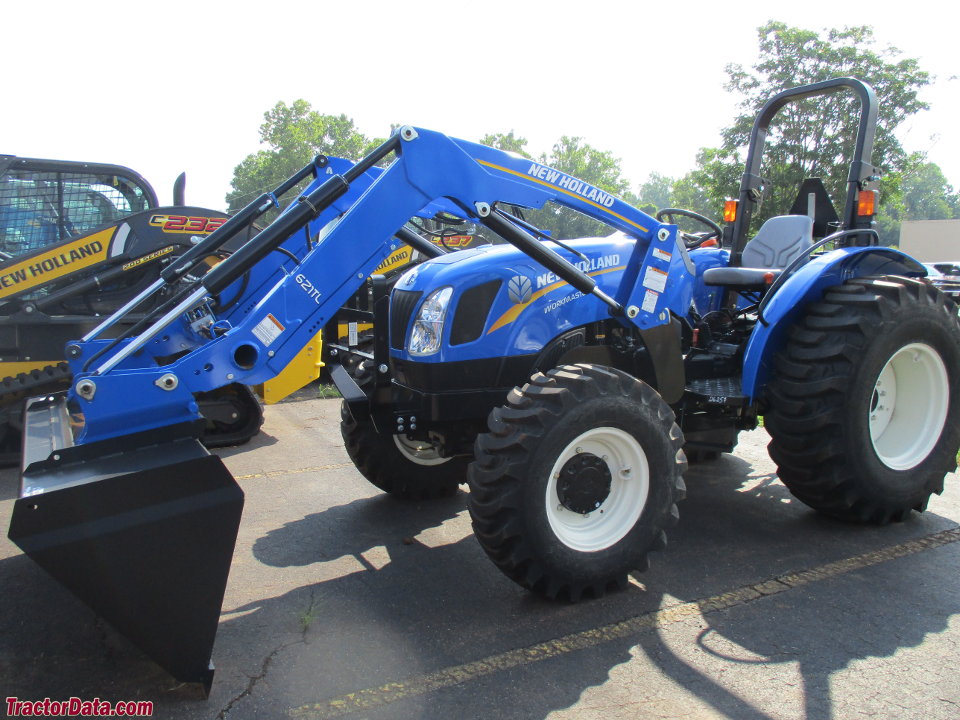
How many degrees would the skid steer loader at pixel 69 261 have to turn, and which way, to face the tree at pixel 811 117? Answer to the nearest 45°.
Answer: approximately 135° to its right

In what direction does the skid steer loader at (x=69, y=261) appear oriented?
to the viewer's left

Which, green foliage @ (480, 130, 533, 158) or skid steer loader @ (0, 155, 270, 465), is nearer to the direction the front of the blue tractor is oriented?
the skid steer loader

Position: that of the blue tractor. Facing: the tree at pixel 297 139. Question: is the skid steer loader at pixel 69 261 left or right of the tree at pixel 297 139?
left

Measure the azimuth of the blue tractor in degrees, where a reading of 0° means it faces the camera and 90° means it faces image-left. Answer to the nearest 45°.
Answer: approximately 45°

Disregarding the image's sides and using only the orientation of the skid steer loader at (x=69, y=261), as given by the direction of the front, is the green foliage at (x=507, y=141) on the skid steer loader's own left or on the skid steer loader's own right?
on the skid steer loader's own right

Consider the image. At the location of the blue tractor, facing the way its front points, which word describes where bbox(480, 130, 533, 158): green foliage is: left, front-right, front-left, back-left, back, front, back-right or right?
back-right

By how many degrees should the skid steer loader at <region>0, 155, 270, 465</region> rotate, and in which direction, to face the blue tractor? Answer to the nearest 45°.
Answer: approximately 135° to its left
